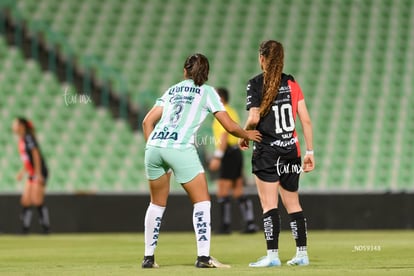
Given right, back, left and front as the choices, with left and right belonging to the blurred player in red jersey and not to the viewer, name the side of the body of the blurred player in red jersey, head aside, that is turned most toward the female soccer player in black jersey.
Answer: left

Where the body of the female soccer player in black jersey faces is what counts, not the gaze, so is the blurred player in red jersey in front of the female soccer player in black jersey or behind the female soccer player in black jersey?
in front

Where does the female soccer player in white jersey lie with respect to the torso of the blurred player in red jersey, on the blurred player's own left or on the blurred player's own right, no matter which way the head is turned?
on the blurred player's own left

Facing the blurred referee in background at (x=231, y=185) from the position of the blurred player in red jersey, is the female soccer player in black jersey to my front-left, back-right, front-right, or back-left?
front-right

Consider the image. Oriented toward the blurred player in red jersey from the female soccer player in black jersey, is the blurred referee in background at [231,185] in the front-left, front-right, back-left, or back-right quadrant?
front-right

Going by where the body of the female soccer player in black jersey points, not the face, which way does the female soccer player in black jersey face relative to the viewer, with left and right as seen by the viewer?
facing away from the viewer and to the left of the viewer

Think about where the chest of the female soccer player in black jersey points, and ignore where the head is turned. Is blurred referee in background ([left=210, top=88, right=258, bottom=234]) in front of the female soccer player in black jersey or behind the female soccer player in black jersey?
in front

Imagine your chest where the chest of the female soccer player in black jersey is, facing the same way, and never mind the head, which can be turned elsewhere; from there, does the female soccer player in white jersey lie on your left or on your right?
on your left

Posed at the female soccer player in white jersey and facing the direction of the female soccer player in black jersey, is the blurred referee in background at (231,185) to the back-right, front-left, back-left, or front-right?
front-left

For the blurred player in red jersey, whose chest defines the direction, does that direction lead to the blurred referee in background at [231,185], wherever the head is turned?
no
